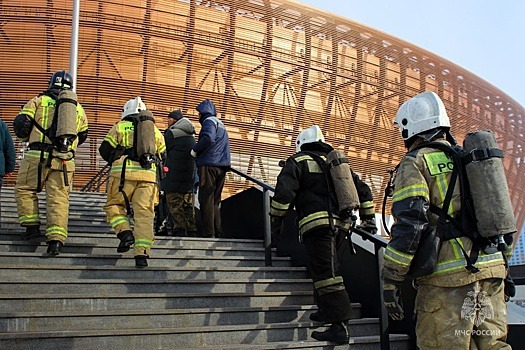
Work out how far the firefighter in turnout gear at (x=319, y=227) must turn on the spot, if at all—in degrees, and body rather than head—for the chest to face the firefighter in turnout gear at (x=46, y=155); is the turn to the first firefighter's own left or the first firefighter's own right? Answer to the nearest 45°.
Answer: approximately 45° to the first firefighter's own left

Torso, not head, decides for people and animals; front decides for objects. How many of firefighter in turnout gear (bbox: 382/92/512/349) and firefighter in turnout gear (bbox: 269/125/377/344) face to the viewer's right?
0

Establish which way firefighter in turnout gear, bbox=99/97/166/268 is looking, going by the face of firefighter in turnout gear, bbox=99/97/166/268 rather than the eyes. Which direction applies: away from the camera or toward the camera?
away from the camera

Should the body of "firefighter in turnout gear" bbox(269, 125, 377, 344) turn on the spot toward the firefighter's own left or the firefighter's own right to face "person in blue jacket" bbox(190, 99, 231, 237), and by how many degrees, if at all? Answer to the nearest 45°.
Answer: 0° — they already face them

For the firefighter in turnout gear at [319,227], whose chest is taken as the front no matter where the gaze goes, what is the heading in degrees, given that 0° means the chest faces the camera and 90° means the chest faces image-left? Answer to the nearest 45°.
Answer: approximately 135°

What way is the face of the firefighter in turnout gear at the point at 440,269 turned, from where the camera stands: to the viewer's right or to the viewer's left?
to the viewer's left

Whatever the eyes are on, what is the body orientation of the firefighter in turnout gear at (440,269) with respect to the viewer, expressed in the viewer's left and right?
facing away from the viewer and to the left of the viewer

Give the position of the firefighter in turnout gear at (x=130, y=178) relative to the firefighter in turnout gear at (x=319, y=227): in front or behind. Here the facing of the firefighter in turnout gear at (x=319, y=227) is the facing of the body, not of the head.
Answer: in front

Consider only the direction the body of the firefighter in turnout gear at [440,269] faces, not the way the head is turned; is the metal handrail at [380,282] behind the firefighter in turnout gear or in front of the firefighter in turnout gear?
in front

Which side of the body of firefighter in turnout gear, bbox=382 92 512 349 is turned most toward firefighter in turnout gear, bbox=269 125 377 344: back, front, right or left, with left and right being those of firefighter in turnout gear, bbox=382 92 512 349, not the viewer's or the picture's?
front

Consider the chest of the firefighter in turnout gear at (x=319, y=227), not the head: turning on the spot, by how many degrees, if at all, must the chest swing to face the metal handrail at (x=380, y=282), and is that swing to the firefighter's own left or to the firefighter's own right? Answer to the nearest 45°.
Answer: approximately 90° to the firefighter's own right
